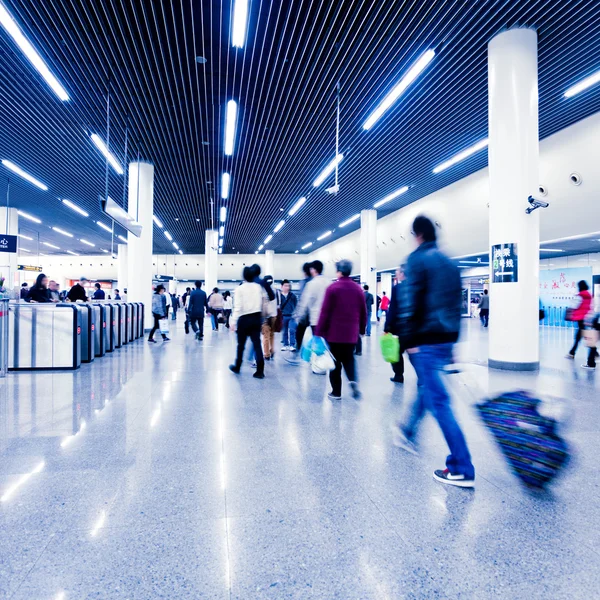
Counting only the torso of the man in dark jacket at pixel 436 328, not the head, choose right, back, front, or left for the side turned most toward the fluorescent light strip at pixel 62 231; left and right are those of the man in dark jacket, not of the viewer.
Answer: front

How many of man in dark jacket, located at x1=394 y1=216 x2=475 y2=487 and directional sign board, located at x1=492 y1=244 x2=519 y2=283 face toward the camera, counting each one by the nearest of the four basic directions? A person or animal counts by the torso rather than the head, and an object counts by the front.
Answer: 1

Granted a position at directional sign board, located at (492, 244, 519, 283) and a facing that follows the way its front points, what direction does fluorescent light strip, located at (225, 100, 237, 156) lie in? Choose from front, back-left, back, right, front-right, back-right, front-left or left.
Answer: right

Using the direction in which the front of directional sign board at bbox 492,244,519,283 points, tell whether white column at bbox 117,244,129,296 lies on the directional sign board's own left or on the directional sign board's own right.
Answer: on the directional sign board's own right

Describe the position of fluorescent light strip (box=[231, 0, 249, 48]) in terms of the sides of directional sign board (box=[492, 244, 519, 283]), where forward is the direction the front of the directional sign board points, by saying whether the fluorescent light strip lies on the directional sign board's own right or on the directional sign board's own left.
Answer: on the directional sign board's own right

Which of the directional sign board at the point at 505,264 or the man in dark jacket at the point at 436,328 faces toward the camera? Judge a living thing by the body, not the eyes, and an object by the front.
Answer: the directional sign board

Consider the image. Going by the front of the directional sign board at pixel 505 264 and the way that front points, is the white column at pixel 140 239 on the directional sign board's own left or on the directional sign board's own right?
on the directional sign board's own right

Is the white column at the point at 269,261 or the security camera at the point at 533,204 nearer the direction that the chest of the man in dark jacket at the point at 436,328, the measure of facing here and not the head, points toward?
the white column

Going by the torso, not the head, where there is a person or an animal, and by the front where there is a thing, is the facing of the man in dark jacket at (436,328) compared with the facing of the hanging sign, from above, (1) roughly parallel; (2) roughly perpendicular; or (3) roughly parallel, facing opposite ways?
roughly parallel, facing opposite ways

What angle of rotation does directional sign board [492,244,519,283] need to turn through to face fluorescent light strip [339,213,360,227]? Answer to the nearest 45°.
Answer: approximately 135° to its right

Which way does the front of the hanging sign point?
toward the camera

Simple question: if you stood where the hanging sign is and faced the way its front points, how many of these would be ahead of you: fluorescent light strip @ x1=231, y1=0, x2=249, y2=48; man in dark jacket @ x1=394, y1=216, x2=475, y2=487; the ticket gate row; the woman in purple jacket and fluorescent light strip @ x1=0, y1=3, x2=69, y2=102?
5
